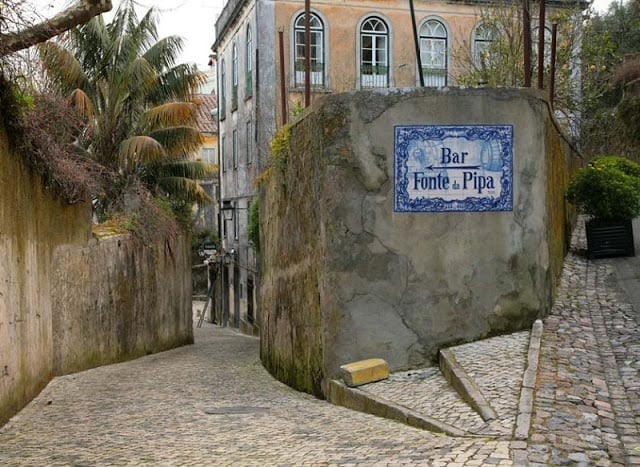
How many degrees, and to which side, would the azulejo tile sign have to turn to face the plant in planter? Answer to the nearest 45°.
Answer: approximately 135° to its left

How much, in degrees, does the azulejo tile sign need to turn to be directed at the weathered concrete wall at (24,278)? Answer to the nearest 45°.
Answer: approximately 90° to its right

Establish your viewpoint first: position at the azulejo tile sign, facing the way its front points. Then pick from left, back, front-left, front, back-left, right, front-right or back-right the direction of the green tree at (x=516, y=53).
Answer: back

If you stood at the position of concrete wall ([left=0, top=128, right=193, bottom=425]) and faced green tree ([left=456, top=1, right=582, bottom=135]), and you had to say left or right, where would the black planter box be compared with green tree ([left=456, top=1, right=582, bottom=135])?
right

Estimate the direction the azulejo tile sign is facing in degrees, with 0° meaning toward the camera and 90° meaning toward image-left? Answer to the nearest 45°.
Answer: approximately 0°

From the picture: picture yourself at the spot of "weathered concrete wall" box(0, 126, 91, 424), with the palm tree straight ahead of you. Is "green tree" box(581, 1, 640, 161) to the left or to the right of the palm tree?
right

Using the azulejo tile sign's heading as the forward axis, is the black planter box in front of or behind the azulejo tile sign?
behind

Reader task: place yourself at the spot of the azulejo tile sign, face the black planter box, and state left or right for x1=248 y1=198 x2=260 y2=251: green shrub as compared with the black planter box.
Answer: left
